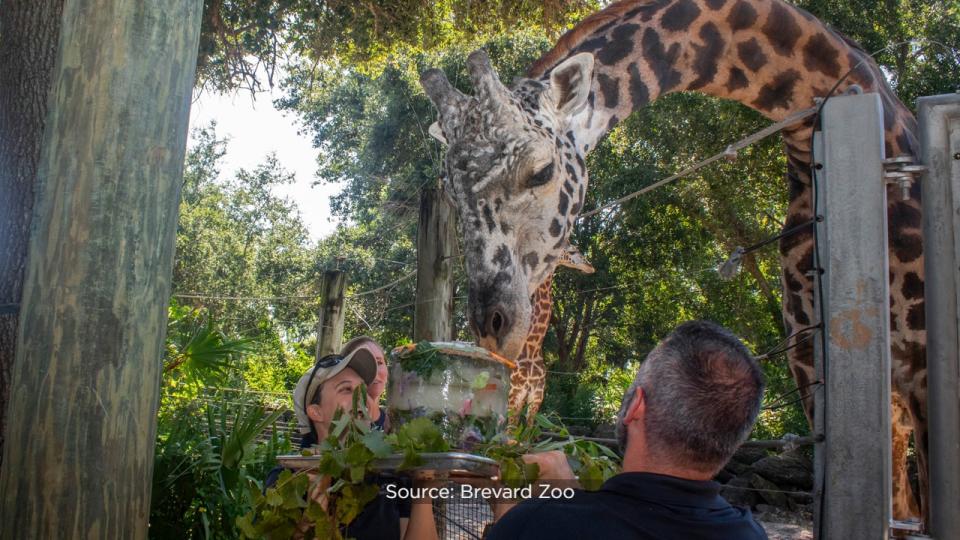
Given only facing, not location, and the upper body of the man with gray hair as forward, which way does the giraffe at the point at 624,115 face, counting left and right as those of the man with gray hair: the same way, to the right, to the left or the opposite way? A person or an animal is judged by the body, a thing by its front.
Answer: to the left

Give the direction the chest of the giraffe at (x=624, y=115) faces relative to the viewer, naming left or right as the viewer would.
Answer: facing the viewer and to the left of the viewer

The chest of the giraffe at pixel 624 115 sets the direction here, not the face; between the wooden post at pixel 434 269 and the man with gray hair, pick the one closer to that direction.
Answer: the man with gray hair

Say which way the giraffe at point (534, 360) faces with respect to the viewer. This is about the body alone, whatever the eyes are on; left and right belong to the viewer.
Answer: facing the viewer and to the right of the viewer

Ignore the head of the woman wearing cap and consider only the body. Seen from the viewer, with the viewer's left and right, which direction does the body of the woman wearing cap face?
facing to the right of the viewer

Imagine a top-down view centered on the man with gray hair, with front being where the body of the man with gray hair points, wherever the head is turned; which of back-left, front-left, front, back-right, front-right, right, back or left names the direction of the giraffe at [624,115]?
front-right

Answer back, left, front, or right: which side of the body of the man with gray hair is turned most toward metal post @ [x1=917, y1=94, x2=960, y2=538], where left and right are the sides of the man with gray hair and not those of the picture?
right

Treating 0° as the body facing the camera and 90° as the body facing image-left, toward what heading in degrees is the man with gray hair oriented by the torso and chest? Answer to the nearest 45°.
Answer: approximately 135°

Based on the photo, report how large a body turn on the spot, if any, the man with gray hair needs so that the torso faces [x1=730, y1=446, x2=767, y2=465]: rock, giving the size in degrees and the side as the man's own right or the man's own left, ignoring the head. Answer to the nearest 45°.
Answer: approximately 45° to the man's own right

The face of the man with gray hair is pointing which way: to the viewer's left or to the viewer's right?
to the viewer's left
